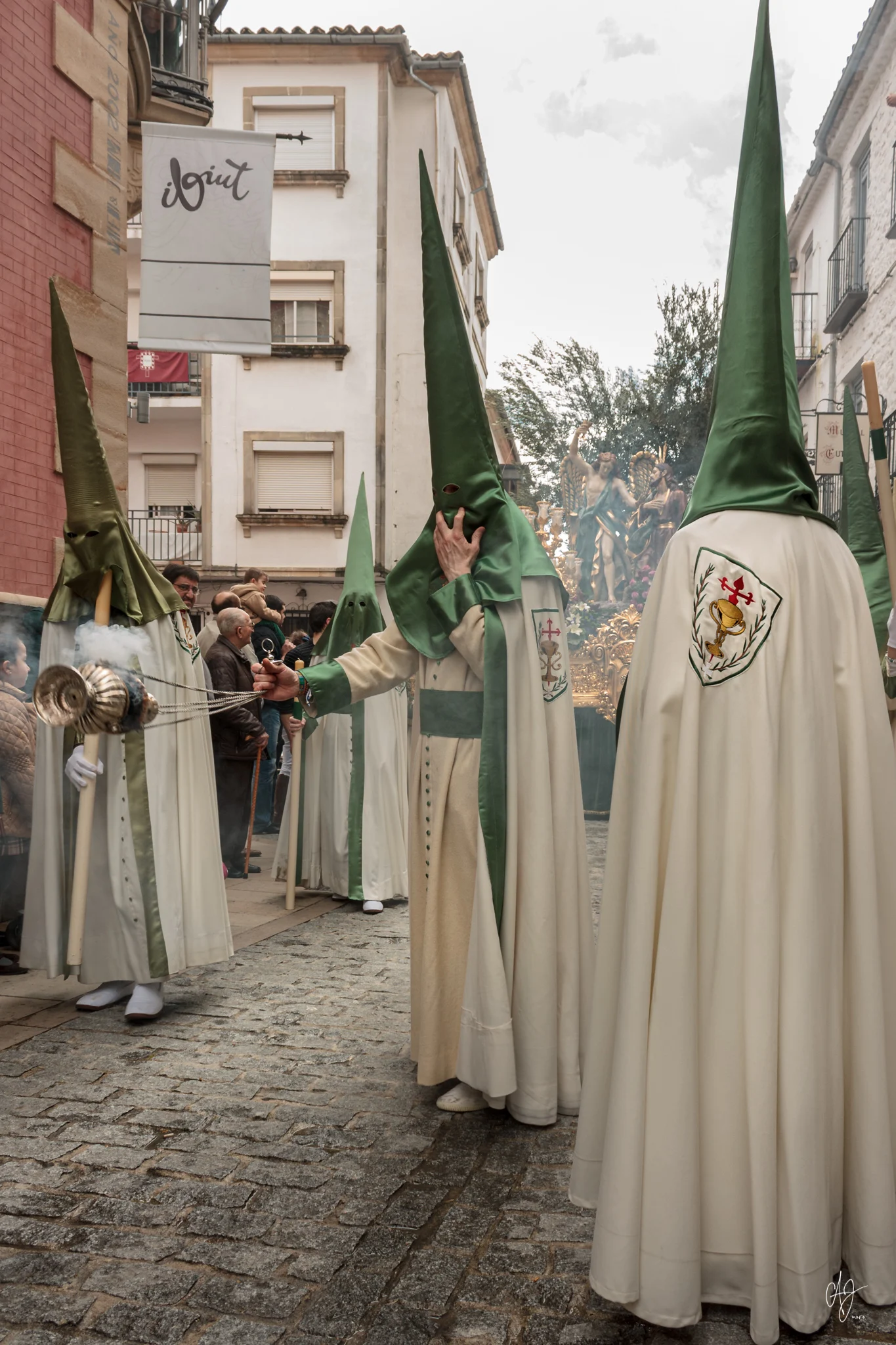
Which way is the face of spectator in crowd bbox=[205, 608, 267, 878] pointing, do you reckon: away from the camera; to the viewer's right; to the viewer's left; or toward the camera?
to the viewer's right

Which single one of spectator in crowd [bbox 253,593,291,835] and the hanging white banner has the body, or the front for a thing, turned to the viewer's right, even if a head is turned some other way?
the spectator in crowd

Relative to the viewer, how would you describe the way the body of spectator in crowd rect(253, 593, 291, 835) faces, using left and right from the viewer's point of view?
facing to the right of the viewer

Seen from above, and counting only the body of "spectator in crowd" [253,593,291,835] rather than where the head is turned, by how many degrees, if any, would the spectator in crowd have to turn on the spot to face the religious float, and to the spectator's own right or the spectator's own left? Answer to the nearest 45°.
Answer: approximately 45° to the spectator's own left

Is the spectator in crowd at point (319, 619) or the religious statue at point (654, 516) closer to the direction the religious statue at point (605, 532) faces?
the spectator in crowd

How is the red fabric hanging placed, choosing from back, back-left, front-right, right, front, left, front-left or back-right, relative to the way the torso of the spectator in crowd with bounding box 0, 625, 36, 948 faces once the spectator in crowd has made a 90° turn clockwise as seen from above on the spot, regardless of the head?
back

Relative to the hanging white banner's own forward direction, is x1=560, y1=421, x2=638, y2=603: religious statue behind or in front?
behind

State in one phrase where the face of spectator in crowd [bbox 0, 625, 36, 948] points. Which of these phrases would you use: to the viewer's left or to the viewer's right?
to the viewer's right

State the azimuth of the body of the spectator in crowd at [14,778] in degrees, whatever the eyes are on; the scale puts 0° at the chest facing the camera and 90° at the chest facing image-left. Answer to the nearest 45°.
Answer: approximately 270°

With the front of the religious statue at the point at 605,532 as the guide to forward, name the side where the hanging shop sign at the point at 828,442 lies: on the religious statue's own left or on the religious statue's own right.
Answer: on the religious statue's own left

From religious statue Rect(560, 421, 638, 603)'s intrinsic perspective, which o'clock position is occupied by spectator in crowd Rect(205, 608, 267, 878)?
The spectator in crowd is roughly at 1 o'clock from the religious statue.

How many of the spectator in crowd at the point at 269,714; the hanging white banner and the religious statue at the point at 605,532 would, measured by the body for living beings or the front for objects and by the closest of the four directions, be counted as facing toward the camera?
2

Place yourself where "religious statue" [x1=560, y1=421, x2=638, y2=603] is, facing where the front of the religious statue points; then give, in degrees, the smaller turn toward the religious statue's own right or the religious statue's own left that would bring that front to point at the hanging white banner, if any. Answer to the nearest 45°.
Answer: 0° — it already faces it

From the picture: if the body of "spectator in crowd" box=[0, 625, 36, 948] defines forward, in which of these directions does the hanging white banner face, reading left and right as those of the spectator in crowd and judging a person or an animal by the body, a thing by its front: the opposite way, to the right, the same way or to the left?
to the right

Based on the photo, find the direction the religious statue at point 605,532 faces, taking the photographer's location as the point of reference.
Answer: facing the viewer

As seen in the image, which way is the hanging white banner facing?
toward the camera
